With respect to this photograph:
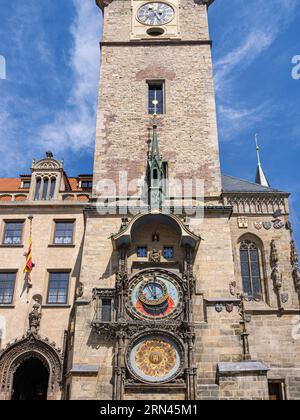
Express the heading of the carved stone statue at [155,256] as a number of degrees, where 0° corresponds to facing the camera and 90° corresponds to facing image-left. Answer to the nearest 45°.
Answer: approximately 0°

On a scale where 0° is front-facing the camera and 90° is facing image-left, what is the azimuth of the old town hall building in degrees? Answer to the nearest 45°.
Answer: approximately 0°
